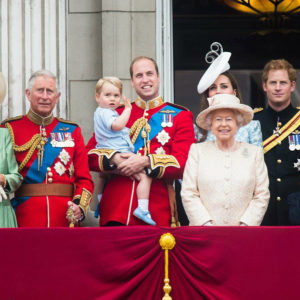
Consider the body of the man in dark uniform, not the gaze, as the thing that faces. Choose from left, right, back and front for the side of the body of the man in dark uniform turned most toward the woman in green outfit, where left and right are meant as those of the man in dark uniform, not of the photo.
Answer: right

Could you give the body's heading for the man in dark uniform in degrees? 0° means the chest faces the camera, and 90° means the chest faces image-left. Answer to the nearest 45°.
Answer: approximately 0°

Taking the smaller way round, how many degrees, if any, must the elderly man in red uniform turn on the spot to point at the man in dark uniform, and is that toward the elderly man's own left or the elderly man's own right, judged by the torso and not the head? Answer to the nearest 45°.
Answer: approximately 90° to the elderly man's own left

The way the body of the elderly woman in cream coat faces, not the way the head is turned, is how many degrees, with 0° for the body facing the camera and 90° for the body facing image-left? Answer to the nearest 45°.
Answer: approximately 0°

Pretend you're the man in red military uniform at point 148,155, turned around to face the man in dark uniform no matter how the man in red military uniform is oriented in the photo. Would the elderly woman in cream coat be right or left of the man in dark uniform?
right

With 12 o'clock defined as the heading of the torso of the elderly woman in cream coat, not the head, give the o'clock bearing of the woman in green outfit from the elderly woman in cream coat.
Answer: The woman in green outfit is roughly at 3 o'clock from the elderly woman in cream coat.

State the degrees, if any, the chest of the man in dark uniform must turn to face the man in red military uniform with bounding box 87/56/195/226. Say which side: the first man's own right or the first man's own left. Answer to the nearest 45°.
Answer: approximately 90° to the first man's own right

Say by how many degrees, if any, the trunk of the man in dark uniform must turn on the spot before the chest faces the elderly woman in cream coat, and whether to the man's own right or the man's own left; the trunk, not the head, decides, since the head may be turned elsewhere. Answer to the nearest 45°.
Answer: approximately 45° to the man's own right
